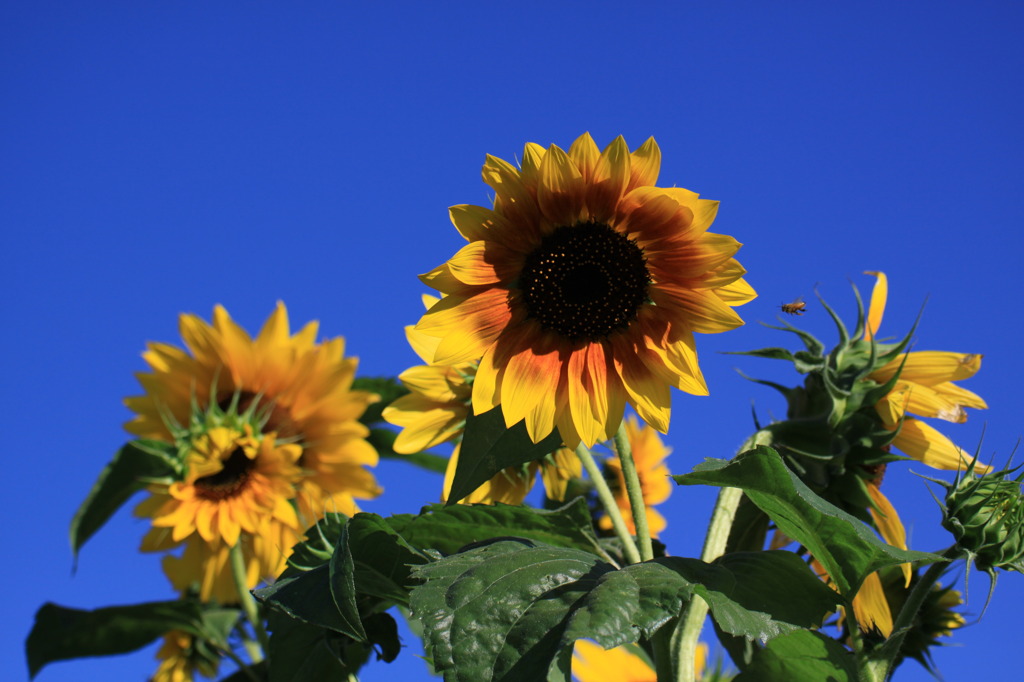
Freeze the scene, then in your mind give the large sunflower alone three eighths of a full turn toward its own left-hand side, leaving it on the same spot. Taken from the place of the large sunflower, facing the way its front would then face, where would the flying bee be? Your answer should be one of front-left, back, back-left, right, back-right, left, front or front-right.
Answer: front

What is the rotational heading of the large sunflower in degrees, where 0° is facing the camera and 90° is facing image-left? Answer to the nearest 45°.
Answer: approximately 0°

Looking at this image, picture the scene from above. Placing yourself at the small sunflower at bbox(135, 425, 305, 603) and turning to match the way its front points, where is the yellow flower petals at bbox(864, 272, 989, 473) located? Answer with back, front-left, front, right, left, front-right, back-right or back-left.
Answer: left

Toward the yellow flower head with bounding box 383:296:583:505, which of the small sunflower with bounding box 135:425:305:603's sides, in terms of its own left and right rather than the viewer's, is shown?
left

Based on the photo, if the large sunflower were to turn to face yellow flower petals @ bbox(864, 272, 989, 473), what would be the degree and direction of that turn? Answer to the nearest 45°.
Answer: approximately 135° to its left

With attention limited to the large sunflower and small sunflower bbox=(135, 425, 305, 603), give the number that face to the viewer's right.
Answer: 0

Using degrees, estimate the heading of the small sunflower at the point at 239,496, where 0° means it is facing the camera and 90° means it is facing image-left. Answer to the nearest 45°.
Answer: approximately 45°
